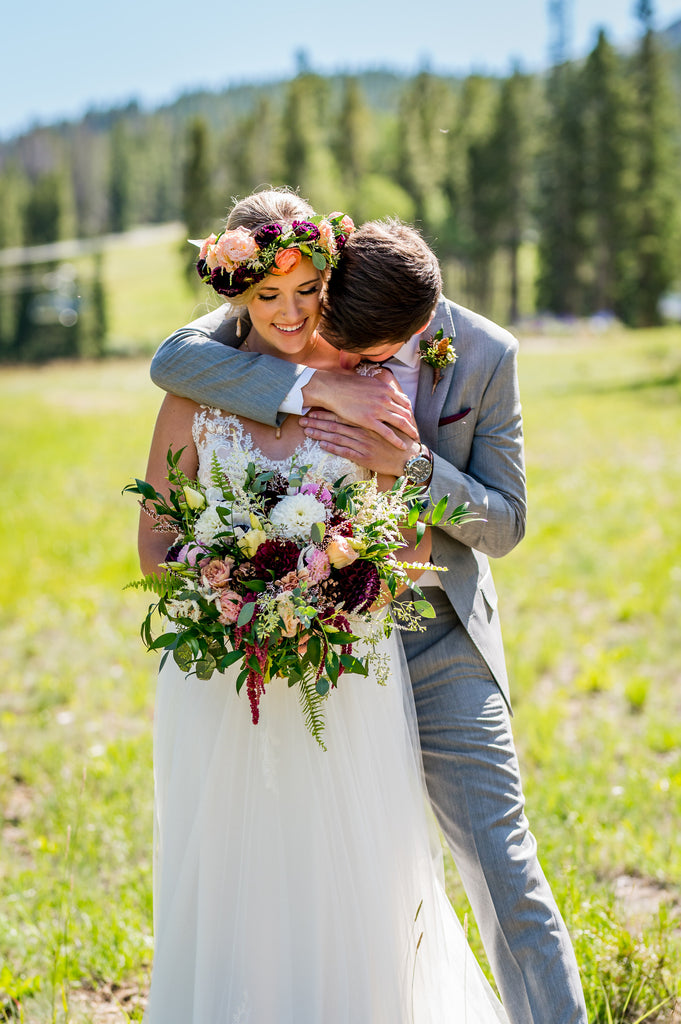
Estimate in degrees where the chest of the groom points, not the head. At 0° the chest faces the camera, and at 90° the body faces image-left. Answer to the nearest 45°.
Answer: approximately 45°

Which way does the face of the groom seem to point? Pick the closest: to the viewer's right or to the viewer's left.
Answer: to the viewer's left

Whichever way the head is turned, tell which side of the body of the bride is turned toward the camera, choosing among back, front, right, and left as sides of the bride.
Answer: front
